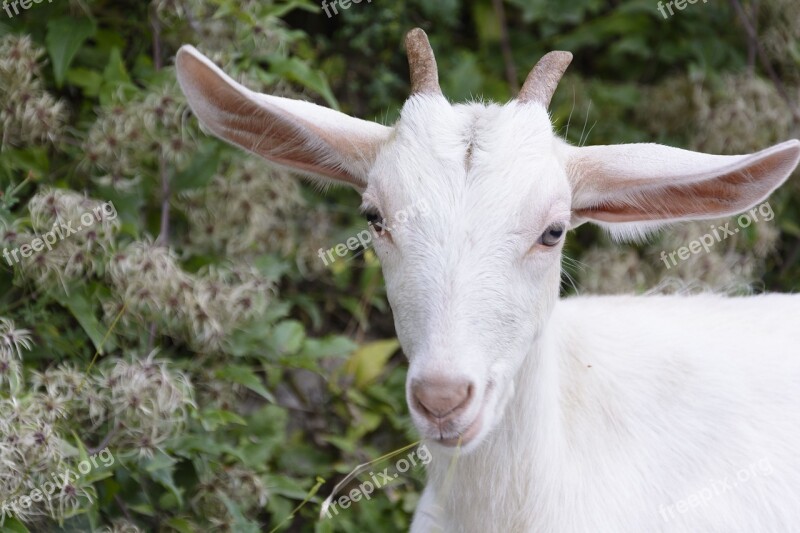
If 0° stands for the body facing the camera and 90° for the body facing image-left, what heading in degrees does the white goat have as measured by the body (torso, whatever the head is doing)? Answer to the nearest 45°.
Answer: approximately 45°

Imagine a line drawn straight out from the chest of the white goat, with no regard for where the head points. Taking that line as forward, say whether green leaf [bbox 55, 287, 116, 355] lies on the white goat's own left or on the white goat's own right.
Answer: on the white goat's own right

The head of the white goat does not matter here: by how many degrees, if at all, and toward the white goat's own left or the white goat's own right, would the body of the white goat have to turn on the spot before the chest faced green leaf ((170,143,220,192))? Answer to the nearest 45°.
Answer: approximately 90° to the white goat's own right

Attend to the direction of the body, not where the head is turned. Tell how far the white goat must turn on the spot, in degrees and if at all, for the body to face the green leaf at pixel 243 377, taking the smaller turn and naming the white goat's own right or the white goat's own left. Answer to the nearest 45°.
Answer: approximately 90° to the white goat's own right

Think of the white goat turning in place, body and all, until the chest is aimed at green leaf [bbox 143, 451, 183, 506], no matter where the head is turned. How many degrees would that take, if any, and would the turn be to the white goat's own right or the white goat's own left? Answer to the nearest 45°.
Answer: approximately 45° to the white goat's own right

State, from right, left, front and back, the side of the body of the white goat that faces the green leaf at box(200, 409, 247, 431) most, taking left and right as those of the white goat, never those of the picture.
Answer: right

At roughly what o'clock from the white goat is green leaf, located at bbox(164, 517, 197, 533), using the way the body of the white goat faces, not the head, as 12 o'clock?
The green leaf is roughly at 2 o'clock from the white goat.

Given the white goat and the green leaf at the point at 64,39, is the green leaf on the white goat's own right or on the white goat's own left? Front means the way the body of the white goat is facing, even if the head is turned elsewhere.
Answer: on the white goat's own right

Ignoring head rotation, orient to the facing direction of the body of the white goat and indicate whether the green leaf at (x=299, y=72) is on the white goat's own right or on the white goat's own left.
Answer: on the white goat's own right
